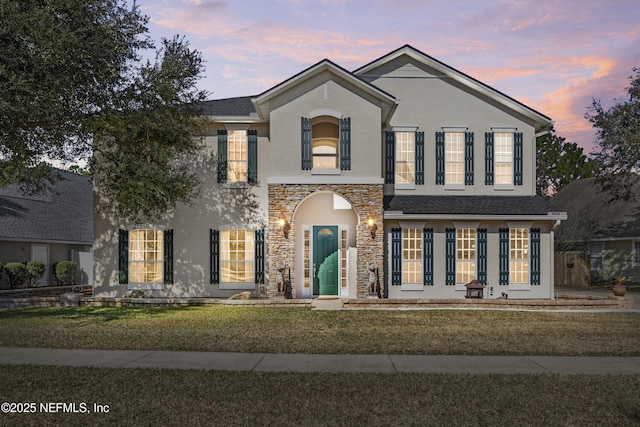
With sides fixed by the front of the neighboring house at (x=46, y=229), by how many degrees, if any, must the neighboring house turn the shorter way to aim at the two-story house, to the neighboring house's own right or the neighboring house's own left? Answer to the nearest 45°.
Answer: approximately 45° to the neighboring house's own left

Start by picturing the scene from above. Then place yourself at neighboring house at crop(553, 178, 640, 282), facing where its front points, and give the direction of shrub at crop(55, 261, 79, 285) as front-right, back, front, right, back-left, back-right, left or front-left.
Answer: front-right

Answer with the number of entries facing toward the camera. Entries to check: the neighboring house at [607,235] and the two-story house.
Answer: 2

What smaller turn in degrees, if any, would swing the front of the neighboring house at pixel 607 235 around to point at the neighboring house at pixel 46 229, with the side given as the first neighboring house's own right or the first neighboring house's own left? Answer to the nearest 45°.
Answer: approximately 45° to the first neighboring house's own right

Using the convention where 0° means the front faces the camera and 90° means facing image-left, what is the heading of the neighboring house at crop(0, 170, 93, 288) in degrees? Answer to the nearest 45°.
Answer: approximately 0°

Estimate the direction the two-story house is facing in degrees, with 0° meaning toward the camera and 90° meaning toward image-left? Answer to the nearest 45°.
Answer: approximately 0°

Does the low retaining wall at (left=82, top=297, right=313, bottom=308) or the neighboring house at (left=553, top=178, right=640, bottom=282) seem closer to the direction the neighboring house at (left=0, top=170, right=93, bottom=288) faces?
the low retaining wall
